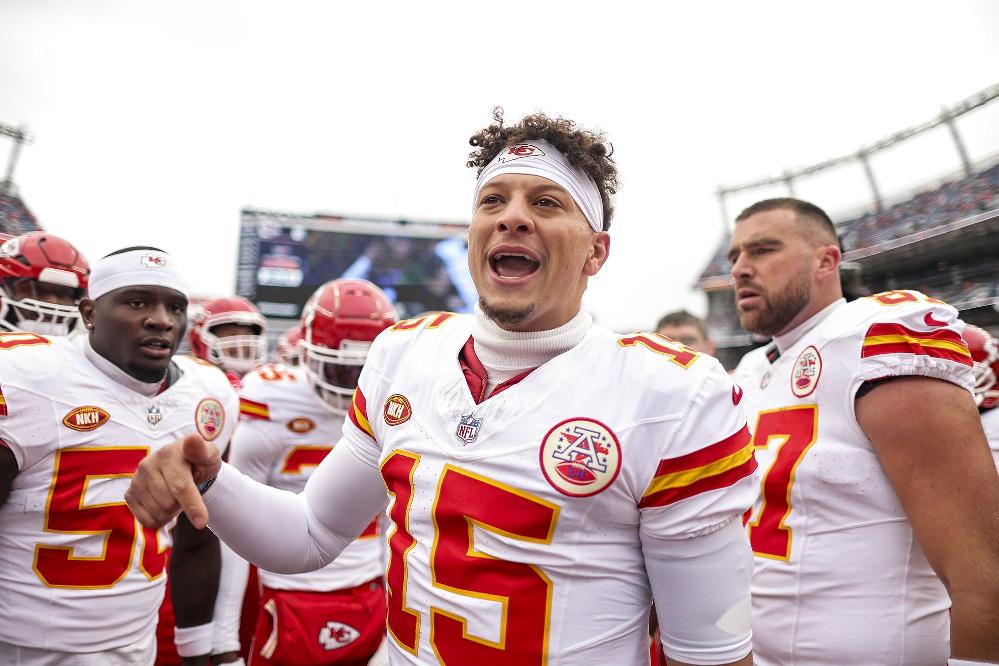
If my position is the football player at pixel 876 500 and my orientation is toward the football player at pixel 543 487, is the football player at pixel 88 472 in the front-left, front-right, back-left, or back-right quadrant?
front-right

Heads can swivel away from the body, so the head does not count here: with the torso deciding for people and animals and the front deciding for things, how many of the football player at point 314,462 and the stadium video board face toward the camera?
2

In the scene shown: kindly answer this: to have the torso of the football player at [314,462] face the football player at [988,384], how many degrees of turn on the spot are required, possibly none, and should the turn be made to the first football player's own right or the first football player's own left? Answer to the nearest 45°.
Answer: approximately 90° to the first football player's own left

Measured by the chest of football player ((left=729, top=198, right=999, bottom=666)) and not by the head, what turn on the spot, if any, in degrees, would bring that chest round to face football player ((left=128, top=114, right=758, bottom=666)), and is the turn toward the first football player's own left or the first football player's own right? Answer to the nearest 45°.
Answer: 0° — they already face them

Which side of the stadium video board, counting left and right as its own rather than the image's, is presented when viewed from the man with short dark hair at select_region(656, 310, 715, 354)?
front

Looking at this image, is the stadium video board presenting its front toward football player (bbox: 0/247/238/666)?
yes

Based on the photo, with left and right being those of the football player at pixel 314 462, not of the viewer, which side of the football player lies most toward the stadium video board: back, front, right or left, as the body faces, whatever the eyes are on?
back

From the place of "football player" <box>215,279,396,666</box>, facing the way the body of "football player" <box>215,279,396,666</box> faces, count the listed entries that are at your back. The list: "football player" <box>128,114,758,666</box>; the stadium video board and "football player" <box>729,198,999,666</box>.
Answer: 1

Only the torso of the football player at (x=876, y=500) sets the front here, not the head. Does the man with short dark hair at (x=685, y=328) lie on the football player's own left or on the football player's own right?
on the football player's own right

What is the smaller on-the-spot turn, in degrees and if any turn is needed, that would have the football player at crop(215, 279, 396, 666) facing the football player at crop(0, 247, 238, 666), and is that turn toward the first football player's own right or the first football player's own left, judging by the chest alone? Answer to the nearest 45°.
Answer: approximately 45° to the first football player's own right

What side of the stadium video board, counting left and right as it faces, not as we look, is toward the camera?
front

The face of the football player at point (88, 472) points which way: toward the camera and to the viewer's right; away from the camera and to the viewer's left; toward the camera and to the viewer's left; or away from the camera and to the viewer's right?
toward the camera and to the viewer's right
